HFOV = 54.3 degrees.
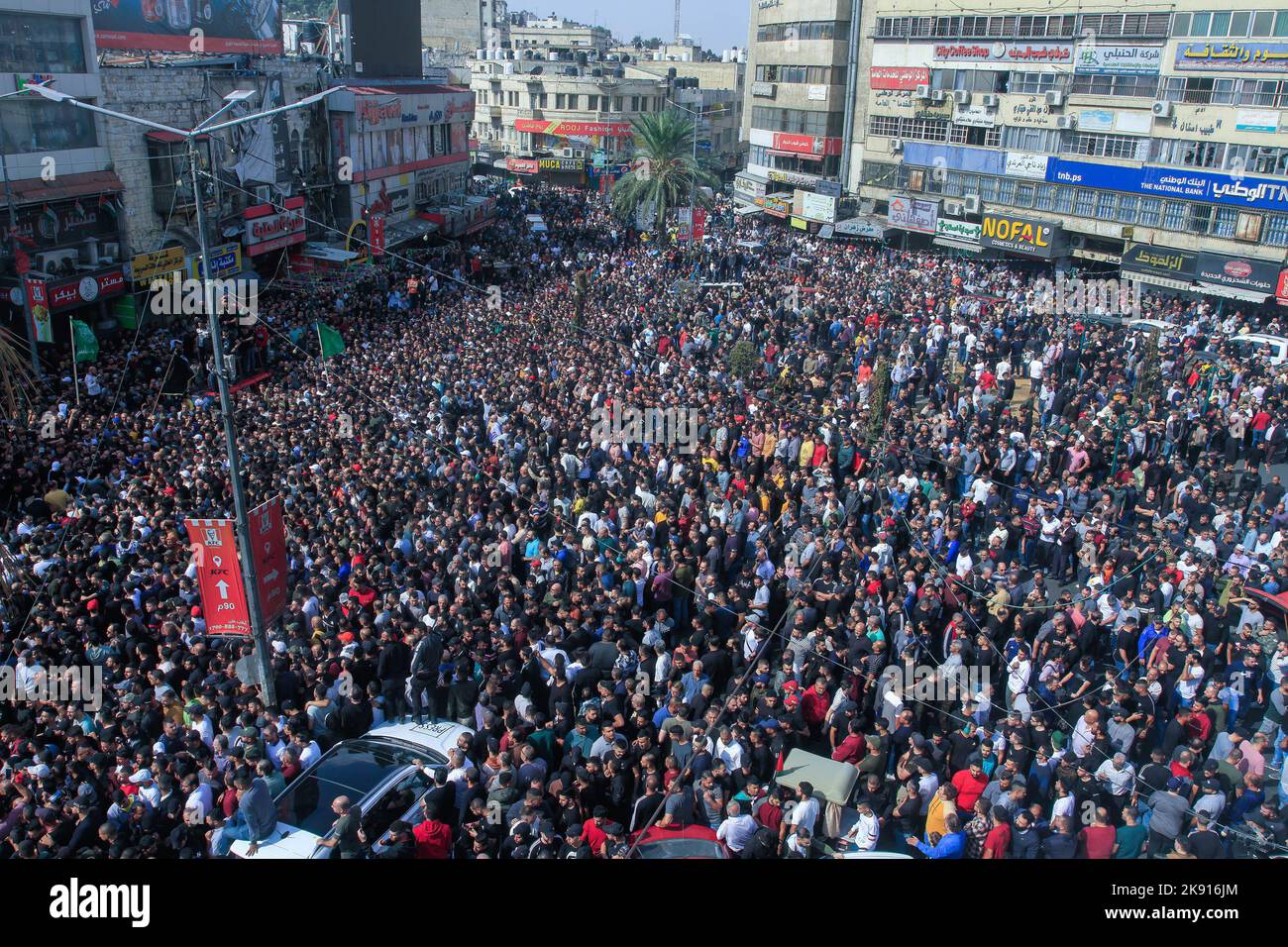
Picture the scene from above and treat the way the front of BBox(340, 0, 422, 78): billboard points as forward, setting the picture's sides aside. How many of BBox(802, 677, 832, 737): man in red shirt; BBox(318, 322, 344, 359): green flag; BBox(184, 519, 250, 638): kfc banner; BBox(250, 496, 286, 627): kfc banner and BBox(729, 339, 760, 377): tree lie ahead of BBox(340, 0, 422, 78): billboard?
5

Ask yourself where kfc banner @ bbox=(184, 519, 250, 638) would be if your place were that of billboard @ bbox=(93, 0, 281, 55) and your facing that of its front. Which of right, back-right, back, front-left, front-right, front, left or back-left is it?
front

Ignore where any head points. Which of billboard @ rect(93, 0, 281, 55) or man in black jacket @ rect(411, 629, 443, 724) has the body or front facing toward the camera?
the billboard

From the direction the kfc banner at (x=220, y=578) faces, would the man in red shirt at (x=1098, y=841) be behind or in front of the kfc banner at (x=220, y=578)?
in front

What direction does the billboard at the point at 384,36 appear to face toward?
toward the camera

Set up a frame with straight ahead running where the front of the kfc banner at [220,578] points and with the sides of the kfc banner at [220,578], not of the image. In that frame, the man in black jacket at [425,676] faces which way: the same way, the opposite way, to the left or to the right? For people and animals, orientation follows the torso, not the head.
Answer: the opposite way

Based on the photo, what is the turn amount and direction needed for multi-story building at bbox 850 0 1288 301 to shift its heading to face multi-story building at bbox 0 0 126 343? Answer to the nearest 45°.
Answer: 0° — it already faces it

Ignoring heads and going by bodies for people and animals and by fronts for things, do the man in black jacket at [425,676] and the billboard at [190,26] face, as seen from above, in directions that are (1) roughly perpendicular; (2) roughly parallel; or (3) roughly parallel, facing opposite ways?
roughly parallel, facing opposite ways

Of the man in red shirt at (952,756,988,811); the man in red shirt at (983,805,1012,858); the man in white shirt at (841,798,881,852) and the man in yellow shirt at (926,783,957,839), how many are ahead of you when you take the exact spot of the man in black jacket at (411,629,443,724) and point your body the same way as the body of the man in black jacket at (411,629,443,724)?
0

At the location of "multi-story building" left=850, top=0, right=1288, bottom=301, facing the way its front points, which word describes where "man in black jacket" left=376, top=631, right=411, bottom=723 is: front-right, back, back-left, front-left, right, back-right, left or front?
front-left

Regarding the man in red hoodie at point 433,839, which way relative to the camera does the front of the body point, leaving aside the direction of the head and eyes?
away from the camera

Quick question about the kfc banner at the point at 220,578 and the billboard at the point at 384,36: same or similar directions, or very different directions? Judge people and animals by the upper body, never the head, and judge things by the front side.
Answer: same or similar directions

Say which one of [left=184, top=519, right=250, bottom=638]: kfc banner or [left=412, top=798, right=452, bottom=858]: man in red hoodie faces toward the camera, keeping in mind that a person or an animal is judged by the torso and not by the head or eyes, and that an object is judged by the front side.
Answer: the kfc banner

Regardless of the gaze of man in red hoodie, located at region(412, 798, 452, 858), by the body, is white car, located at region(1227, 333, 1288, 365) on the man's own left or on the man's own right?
on the man's own right

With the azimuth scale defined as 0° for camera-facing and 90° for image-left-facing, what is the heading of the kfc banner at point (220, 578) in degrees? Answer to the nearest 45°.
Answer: approximately 0°

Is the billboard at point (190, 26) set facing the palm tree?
no
